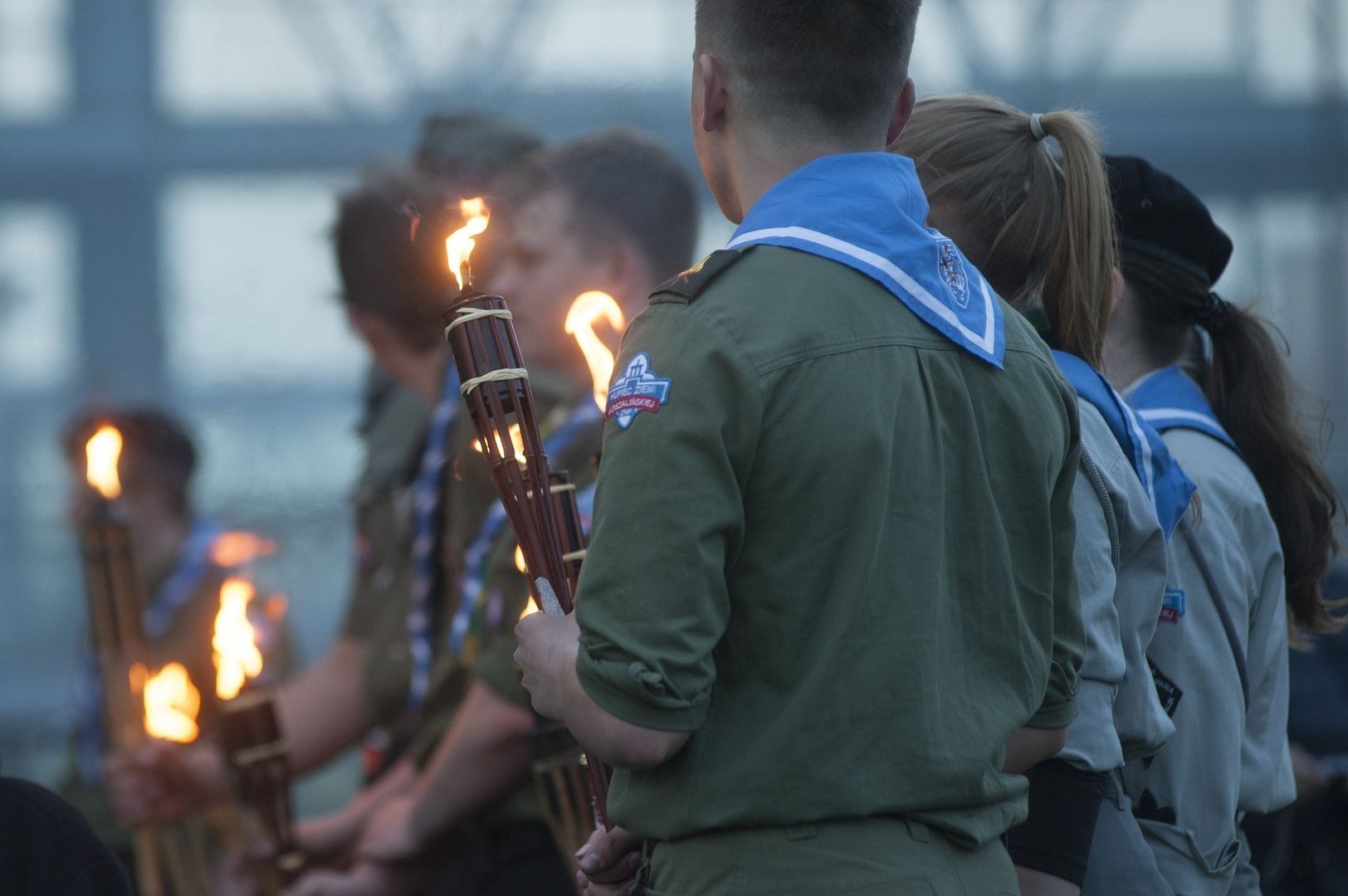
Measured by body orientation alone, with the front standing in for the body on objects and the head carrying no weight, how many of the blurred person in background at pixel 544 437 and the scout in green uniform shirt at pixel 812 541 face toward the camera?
0

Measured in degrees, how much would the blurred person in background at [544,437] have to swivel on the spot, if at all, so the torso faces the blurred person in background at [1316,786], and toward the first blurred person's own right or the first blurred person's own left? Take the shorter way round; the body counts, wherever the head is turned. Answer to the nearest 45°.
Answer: approximately 180°

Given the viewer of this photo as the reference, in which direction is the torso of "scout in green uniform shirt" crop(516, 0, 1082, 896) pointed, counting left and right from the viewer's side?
facing away from the viewer and to the left of the viewer

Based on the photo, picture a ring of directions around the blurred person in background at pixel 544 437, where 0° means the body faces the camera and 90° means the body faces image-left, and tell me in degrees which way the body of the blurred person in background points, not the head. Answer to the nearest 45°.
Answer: approximately 90°

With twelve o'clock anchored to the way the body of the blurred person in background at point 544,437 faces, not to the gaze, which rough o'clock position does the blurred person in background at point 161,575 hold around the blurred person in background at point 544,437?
the blurred person in background at point 161,575 is roughly at 2 o'clock from the blurred person in background at point 544,437.

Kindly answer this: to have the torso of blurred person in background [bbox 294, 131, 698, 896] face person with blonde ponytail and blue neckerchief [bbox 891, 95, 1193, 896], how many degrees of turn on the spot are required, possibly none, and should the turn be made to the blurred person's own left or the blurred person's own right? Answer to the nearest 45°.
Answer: approximately 135° to the blurred person's own left

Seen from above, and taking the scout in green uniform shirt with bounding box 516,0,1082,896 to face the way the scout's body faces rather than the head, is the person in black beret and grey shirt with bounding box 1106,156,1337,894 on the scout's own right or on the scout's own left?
on the scout's own right

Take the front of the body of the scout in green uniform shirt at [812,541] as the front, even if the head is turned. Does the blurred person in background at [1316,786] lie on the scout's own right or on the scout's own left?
on the scout's own right
